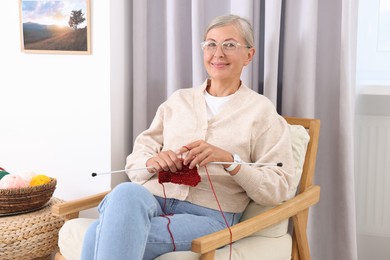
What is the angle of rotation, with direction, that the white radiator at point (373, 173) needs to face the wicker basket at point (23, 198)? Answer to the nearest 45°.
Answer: approximately 45° to its right

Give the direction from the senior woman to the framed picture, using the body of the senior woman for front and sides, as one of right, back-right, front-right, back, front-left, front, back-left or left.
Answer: right

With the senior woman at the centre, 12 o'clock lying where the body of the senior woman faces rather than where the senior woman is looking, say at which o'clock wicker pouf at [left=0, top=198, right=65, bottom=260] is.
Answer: The wicker pouf is roughly at 2 o'clock from the senior woman.

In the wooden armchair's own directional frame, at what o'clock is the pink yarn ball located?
The pink yarn ball is roughly at 2 o'clock from the wooden armchair.

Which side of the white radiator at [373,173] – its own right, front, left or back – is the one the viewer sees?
front

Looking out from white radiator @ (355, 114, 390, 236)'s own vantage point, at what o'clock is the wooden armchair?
The wooden armchair is roughly at 1 o'clock from the white radiator.

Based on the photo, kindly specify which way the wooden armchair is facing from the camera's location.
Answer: facing the viewer and to the left of the viewer

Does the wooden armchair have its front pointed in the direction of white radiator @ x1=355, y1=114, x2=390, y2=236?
no

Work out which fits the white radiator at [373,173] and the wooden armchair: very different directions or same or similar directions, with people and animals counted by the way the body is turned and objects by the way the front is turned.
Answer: same or similar directions

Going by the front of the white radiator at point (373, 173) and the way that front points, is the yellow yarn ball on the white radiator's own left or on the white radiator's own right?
on the white radiator's own right

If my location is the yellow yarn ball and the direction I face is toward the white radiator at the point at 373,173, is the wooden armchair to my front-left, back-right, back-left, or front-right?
front-right

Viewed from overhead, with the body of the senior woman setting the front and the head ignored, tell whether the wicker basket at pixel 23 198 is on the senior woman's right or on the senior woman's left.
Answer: on the senior woman's right

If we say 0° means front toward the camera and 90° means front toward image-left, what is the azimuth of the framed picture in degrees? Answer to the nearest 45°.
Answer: approximately 0°

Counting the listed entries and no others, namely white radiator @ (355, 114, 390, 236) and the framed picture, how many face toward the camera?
2

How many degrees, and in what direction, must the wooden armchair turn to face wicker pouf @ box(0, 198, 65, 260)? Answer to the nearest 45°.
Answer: approximately 45° to its right

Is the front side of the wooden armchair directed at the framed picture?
no

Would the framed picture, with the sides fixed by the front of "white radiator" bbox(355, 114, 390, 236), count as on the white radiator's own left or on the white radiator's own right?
on the white radiator's own right
